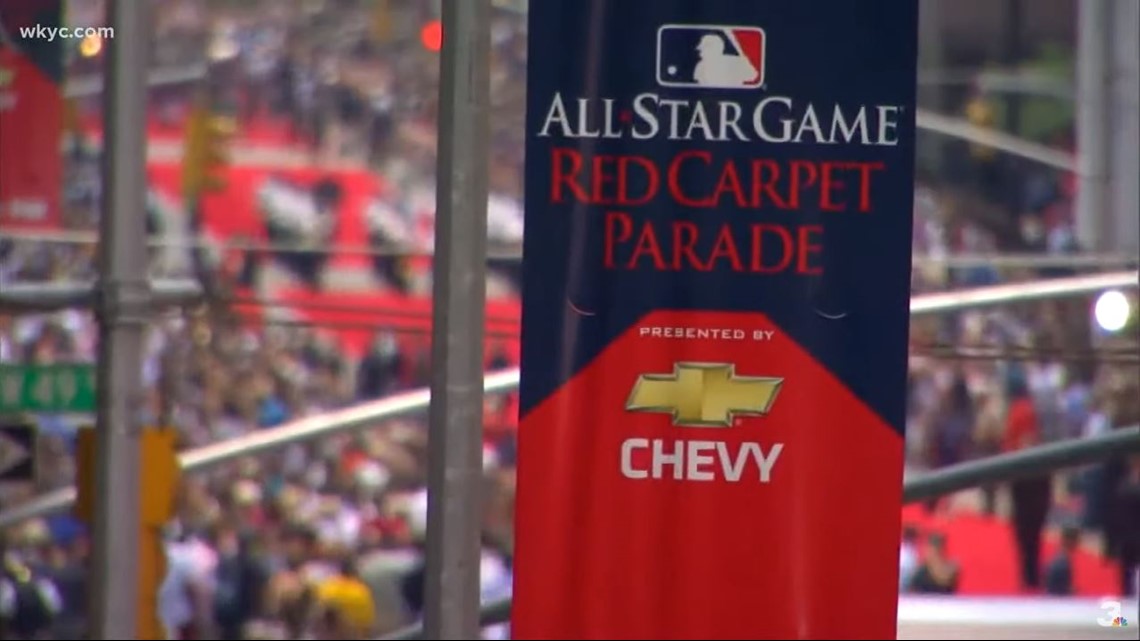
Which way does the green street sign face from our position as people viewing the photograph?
facing the viewer

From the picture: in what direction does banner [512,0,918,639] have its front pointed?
toward the camera

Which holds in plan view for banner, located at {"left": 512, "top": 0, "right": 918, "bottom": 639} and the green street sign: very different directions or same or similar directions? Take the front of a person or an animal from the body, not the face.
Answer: same or similar directions

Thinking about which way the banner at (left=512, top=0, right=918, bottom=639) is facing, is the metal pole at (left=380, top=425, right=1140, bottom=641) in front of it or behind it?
behind

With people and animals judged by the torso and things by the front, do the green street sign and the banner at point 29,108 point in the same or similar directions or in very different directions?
same or similar directions

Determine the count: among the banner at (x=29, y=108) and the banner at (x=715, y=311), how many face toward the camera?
2

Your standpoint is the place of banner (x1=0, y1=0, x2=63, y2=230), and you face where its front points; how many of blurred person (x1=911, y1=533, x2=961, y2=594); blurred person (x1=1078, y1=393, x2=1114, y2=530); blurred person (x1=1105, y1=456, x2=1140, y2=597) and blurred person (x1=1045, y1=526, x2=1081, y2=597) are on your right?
0

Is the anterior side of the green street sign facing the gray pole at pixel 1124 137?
no

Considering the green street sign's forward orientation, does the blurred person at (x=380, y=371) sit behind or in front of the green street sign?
behind

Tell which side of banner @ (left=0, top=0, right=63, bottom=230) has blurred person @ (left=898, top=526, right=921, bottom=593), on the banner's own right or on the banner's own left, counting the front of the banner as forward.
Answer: on the banner's own left

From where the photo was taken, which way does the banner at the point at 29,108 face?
toward the camera

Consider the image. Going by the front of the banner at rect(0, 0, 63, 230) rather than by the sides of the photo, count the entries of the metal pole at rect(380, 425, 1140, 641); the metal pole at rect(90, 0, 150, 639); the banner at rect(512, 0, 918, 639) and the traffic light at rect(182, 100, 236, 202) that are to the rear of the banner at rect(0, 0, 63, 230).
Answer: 1
